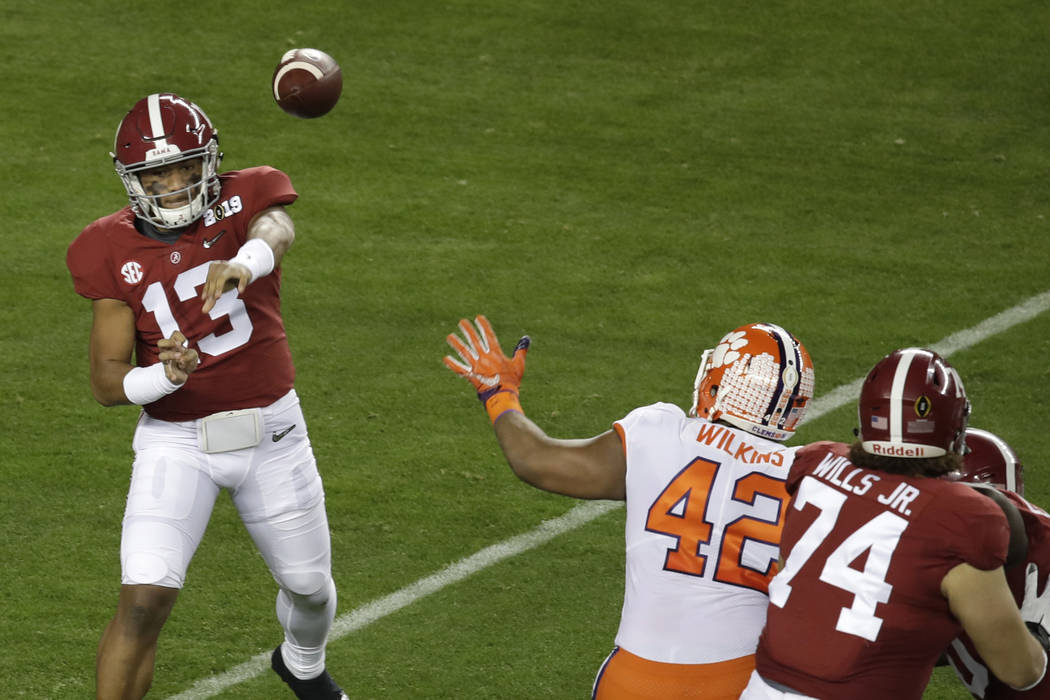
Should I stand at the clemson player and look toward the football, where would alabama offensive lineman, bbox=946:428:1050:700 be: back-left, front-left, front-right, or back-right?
back-right

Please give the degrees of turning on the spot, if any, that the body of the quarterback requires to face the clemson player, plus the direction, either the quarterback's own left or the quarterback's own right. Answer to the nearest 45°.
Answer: approximately 45° to the quarterback's own left

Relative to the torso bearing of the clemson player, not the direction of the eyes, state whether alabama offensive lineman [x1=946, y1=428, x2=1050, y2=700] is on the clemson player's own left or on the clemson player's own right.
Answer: on the clemson player's own right

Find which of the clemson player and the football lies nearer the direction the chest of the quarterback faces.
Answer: the clemson player

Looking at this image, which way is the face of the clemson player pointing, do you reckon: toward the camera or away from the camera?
away from the camera

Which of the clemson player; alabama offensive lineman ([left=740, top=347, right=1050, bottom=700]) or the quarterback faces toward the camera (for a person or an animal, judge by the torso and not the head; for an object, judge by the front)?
the quarterback

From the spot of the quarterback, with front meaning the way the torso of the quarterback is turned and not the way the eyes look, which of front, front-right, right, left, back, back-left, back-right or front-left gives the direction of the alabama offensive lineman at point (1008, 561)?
front-left

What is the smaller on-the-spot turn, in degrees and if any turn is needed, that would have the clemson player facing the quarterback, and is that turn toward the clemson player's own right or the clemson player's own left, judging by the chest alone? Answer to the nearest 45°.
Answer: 0° — they already face them

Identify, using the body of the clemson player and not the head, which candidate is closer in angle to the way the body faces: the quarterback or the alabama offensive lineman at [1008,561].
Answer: the quarterback

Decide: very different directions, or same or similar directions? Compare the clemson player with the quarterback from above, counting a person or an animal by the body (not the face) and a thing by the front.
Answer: very different directions

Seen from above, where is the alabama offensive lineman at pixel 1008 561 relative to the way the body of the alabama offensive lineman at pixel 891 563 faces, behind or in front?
in front

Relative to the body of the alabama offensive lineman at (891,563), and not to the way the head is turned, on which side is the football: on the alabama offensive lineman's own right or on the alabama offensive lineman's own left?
on the alabama offensive lineman's own left

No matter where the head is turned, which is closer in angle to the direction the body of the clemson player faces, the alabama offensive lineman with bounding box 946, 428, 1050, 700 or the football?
the football

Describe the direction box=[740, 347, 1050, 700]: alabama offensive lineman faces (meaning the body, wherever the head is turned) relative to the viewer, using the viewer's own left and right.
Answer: facing away from the viewer and to the right of the viewer

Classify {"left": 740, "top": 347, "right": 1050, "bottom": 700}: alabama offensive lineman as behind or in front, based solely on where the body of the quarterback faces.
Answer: in front
